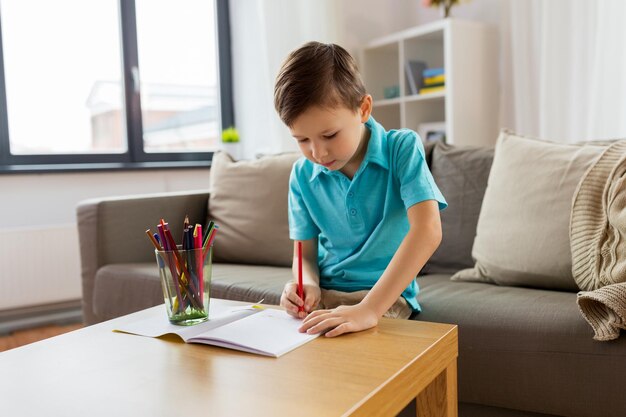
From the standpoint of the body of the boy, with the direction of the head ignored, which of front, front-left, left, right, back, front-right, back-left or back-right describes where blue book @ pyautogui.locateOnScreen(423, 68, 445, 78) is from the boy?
back-right

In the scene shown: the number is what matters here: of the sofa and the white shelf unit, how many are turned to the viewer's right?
0

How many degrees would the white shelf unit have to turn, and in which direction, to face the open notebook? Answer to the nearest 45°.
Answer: approximately 45° to its left

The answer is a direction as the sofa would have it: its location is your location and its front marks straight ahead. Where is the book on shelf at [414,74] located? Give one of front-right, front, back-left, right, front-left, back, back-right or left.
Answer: back-right

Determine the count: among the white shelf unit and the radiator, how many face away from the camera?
0

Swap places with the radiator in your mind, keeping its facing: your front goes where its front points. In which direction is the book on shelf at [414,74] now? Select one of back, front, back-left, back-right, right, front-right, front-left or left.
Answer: front-left

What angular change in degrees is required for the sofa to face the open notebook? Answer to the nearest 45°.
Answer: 0° — it already faces it

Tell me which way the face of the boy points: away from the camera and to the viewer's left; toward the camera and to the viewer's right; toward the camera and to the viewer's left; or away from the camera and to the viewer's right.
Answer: toward the camera and to the viewer's left

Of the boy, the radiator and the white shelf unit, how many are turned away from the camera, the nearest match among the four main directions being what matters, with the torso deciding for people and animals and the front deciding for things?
0

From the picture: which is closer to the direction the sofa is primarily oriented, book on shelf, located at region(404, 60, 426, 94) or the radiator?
the radiator

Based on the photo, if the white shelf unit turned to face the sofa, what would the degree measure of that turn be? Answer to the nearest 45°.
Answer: approximately 45° to its left

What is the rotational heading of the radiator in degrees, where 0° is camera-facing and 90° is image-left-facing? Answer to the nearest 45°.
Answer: approximately 315°

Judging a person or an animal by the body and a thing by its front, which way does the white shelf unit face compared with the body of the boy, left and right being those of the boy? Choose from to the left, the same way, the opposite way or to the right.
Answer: the same way

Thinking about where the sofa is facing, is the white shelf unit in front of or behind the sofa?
behind
